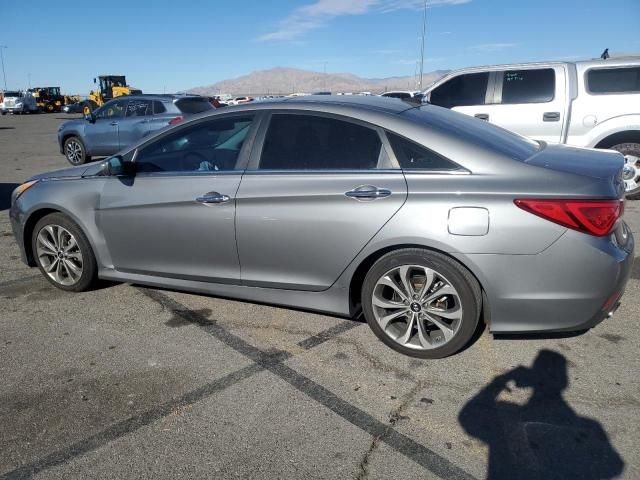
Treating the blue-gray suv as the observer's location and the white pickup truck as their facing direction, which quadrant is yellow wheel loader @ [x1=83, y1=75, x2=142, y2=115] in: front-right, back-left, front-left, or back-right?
back-left

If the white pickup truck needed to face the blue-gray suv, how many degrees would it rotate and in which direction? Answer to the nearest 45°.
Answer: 0° — it already faces it

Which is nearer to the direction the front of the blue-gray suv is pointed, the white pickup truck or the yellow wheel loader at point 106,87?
the yellow wheel loader

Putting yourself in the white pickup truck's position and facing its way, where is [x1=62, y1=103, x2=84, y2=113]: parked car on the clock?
The parked car is roughly at 1 o'clock from the white pickup truck.

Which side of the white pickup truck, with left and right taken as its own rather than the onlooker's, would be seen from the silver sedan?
left

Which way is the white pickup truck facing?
to the viewer's left

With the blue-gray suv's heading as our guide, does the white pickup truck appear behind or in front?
behind

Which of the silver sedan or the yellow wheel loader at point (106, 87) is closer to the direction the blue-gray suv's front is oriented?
the yellow wheel loader
